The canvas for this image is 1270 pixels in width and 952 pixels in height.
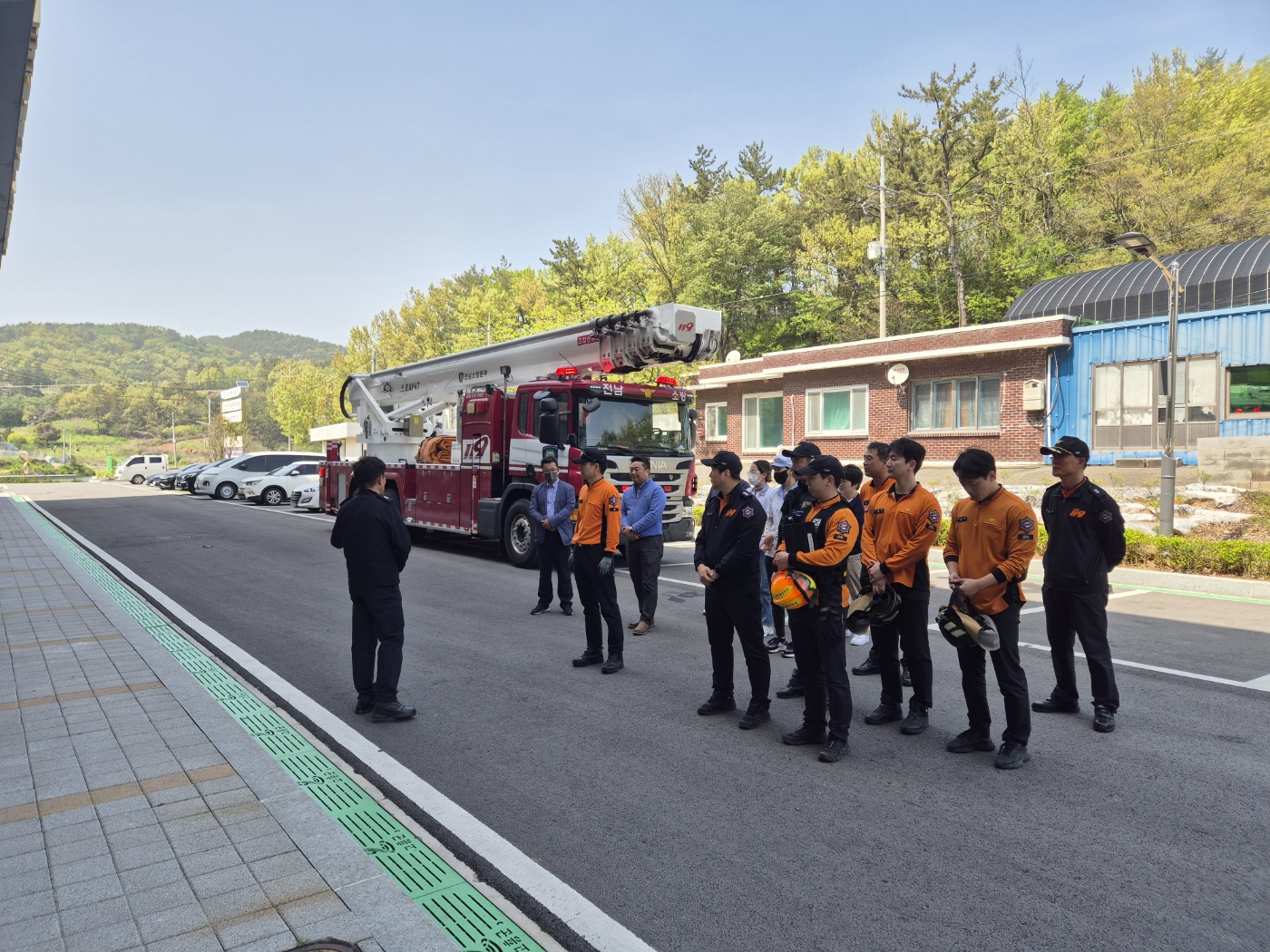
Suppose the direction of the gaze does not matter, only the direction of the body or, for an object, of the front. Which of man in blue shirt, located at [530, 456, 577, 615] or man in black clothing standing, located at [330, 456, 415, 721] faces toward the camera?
the man in blue shirt

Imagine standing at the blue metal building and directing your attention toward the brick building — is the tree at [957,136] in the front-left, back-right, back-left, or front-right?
front-right

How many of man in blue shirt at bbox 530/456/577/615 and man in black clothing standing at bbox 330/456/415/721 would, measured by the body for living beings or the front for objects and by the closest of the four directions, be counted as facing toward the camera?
1

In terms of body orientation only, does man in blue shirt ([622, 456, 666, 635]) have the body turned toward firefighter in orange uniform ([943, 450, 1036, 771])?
no

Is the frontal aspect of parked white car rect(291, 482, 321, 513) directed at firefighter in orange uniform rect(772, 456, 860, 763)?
no

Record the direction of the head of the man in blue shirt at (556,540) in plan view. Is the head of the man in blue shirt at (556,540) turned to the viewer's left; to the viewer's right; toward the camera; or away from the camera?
toward the camera

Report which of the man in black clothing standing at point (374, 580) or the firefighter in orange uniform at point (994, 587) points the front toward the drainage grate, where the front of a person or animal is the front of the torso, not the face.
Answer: the firefighter in orange uniform

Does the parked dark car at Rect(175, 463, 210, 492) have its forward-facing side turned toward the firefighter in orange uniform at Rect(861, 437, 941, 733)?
no

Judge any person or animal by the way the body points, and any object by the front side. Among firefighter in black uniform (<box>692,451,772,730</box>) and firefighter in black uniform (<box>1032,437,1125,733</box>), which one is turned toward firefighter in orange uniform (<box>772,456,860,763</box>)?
firefighter in black uniform (<box>1032,437,1125,733</box>)

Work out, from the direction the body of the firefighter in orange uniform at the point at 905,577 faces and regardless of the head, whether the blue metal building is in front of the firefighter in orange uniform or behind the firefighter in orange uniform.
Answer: behind

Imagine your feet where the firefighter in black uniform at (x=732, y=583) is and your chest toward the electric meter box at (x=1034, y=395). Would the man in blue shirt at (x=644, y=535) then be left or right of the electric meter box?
left

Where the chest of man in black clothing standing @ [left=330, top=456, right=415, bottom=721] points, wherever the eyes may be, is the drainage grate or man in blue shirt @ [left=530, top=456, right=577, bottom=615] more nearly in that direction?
the man in blue shirt

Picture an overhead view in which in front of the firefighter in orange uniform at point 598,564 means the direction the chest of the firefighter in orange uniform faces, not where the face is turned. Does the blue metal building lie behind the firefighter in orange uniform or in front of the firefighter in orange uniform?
behind

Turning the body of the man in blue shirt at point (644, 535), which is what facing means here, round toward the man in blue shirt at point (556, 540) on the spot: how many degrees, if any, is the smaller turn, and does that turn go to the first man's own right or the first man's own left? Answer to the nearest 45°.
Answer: approximately 90° to the first man's own right

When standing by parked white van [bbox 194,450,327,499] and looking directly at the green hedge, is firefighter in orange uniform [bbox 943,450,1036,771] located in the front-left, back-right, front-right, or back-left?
front-right

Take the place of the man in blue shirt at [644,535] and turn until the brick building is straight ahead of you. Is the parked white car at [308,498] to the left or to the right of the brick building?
left

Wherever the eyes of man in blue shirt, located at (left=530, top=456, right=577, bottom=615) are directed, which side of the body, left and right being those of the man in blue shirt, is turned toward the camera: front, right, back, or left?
front

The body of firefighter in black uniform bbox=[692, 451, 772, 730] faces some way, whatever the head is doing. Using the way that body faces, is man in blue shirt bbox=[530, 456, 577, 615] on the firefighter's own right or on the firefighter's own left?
on the firefighter's own right

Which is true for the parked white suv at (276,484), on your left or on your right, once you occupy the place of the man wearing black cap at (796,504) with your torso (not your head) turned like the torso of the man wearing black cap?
on your right

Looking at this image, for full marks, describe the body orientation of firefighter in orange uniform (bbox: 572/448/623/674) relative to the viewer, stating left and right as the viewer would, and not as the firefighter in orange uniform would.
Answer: facing the viewer and to the left of the viewer
